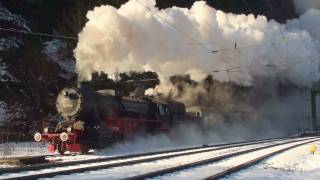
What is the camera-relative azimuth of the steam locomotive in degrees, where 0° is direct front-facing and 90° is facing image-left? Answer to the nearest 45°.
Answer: approximately 45°
